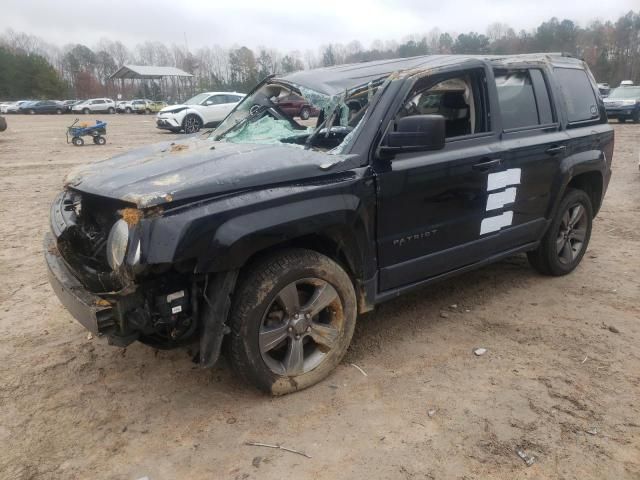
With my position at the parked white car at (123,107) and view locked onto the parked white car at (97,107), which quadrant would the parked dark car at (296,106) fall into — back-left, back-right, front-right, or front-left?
back-left

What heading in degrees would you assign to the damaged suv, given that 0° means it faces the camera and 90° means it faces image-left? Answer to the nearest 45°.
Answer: approximately 45°

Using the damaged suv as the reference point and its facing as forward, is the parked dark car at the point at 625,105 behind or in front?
behind

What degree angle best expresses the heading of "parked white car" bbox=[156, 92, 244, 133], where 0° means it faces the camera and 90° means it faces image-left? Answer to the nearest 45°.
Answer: approximately 45°

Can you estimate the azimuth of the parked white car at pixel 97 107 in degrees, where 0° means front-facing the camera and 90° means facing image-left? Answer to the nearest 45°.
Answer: approximately 45°

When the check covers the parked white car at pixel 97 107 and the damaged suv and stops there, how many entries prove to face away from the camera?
0

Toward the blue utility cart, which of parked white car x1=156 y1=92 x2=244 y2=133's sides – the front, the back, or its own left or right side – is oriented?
front

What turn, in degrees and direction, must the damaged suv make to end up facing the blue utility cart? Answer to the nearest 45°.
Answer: approximately 90° to its right

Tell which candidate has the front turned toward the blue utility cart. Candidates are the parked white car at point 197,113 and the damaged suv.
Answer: the parked white car

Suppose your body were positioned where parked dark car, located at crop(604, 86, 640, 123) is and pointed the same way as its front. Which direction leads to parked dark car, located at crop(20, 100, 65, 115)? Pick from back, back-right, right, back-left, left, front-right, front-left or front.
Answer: front-right
